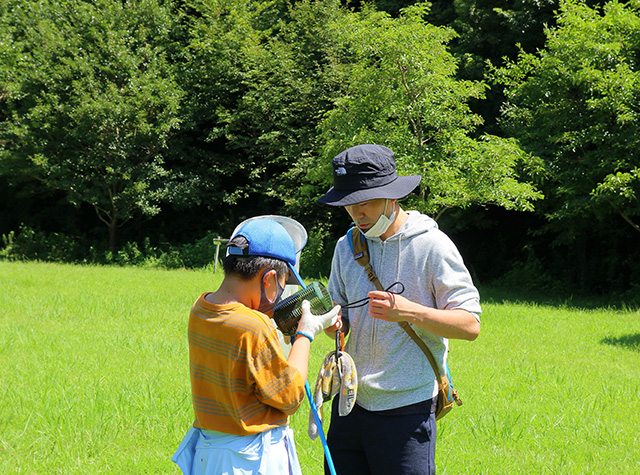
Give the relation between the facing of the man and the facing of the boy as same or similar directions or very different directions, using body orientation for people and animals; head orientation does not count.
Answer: very different directions

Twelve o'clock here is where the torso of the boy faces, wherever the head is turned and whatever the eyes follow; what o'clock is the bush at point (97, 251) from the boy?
The bush is roughly at 10 o'clock from the boy.

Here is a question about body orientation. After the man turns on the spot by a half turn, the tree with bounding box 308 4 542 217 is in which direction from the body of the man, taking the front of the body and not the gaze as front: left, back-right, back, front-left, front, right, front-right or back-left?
front-left

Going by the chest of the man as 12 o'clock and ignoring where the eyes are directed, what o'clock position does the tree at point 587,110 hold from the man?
The tree is roughly at 5 o'clock from the man.

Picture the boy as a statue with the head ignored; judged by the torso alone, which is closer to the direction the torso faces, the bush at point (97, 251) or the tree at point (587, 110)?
the tree

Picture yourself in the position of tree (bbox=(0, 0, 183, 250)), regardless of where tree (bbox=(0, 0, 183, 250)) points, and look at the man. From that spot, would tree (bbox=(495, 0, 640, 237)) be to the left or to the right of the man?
left

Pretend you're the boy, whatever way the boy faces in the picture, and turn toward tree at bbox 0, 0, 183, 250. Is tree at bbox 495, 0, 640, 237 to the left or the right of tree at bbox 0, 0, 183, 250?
right

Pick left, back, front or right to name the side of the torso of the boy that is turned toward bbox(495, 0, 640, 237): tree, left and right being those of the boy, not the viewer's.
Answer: front

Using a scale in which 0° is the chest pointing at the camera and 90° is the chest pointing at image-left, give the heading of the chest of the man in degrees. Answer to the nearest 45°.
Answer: approximately 45°

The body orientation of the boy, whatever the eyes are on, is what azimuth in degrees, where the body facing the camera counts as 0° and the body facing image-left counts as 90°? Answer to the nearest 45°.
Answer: approximately 225°

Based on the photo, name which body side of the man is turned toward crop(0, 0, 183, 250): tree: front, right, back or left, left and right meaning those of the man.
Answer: right

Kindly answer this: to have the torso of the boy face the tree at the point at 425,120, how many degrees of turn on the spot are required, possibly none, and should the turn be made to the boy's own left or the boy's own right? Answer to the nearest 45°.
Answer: approximately 45° to the boy's own left

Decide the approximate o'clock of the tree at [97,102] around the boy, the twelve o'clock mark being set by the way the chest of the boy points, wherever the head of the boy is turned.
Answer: The tree is roughly at 10 o'clock from the boy.

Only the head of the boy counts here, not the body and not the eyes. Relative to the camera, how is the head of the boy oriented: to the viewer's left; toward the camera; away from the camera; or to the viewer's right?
to the viewer's right
